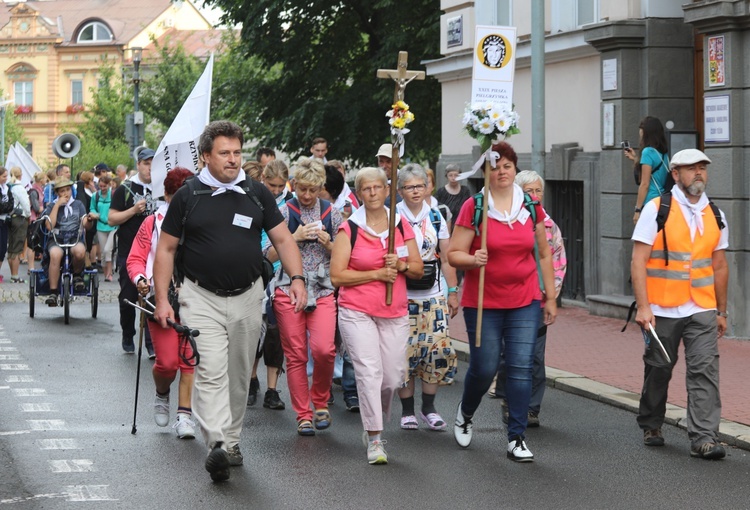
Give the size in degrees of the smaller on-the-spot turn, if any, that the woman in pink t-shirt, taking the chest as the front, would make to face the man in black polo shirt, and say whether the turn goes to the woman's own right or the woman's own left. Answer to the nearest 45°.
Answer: approximately 45° to the woman's own right

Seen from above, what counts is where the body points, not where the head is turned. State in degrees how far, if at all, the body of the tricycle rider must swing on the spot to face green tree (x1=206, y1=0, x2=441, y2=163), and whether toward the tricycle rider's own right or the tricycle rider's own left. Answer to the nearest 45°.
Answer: approximately 135° to the tricycle rider's own left

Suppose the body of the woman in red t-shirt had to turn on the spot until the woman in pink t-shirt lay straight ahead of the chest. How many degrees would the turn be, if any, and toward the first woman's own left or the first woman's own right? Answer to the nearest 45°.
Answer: approximately 90° to the first woman's own right

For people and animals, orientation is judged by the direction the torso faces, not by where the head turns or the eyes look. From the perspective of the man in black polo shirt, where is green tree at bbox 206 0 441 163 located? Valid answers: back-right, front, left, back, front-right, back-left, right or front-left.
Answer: back

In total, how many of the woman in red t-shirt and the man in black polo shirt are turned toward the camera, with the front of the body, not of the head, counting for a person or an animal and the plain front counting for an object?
2

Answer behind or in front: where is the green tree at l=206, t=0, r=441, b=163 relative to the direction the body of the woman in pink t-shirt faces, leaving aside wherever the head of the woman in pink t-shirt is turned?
behind

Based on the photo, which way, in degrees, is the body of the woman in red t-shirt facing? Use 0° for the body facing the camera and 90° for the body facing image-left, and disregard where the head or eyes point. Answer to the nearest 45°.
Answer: approximately 0°
